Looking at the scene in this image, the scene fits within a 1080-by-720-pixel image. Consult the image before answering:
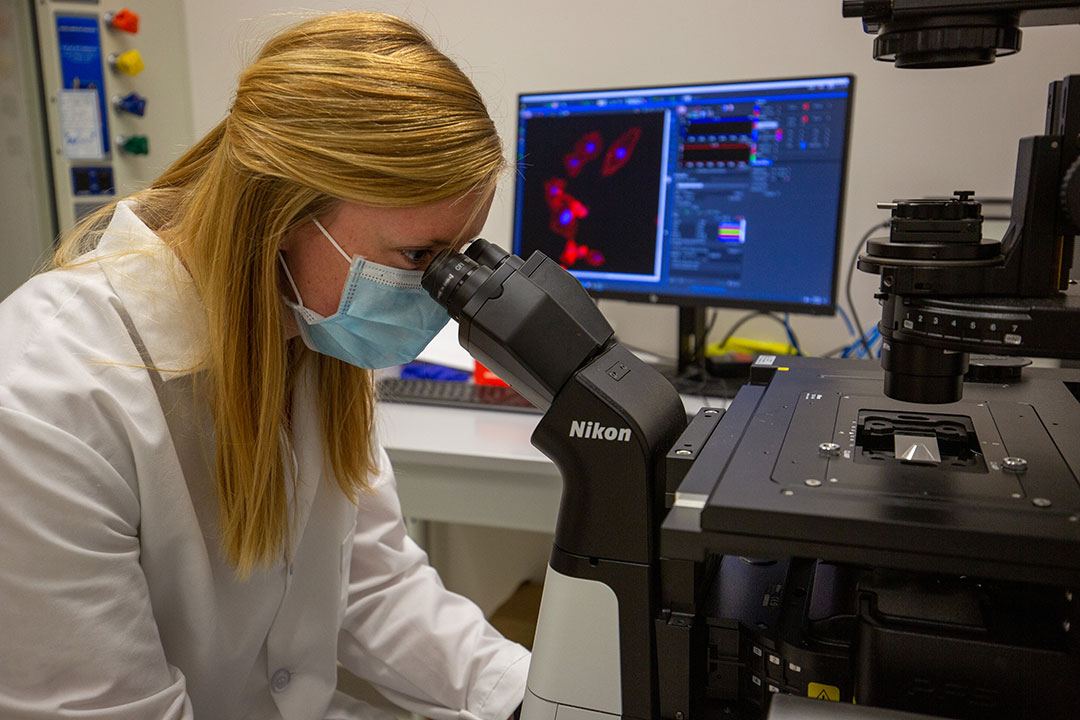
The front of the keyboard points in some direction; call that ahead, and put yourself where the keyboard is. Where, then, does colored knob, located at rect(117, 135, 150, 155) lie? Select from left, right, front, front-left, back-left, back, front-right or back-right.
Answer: back-right

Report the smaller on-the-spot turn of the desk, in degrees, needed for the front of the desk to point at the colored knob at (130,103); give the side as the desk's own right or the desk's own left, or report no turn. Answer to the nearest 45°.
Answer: approximately 135° to the desk's own right

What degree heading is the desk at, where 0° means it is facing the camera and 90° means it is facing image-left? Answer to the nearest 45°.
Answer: approximately 0°

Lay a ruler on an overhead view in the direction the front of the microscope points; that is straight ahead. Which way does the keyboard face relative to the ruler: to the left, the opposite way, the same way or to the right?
to the left

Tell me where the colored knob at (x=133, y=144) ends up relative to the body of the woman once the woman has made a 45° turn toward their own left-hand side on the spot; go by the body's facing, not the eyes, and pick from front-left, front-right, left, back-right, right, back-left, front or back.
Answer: left

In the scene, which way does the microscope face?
to the viewer's left

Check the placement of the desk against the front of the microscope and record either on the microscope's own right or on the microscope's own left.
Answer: on the microscope's own right

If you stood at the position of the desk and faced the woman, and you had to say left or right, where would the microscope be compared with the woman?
left

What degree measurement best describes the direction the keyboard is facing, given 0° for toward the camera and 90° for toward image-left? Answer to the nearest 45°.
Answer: approximately 0°

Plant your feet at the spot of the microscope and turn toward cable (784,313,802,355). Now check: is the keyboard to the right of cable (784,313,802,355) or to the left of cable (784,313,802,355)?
left

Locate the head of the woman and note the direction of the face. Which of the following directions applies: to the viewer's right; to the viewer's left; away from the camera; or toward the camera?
to the viewer's right

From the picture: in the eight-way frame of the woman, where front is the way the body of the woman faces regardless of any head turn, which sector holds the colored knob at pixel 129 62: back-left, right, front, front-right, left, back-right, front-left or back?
back-left

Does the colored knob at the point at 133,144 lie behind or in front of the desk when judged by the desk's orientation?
behind

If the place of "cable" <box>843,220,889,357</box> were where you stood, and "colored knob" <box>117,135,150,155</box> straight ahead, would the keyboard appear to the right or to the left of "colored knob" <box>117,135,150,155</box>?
left

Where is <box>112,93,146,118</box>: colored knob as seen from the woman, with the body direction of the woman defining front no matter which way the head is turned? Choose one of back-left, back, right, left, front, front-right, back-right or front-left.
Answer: back-left

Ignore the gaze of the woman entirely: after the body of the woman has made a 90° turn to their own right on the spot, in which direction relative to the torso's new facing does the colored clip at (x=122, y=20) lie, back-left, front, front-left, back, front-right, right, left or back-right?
back-right
